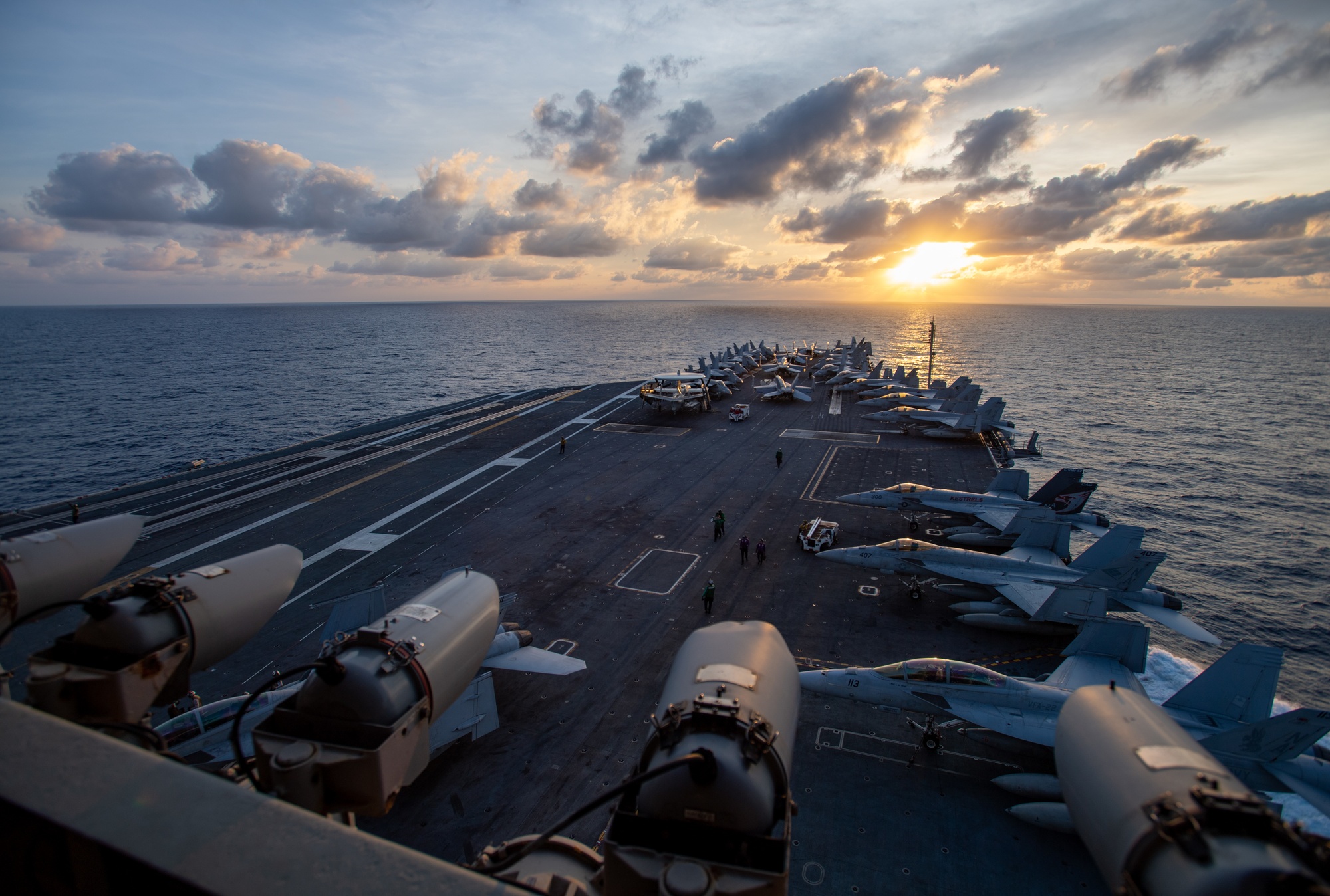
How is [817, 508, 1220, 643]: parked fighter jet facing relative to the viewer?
to the viewer's left

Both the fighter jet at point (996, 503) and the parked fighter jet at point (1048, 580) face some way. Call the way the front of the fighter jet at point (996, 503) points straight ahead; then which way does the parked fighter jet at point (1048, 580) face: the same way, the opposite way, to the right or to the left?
the same way

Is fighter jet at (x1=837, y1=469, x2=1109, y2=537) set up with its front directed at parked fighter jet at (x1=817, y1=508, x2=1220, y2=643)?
no

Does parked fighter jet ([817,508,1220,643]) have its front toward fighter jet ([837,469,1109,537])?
no

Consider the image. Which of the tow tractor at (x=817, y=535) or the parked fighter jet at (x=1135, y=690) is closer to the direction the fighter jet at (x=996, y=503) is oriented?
the tow tractor

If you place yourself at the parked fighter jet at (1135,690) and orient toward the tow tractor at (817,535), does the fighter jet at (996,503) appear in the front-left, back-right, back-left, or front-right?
front-right

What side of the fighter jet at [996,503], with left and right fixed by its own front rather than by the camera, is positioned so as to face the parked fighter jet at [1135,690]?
left

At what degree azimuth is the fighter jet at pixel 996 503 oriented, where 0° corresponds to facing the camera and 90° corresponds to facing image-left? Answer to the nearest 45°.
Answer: approximately 90°

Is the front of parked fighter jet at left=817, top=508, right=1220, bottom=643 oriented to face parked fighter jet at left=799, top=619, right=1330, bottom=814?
no

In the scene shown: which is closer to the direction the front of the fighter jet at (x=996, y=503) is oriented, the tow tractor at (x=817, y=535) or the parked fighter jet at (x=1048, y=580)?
the tow tractor

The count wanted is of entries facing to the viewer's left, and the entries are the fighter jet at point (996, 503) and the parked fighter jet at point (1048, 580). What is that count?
2

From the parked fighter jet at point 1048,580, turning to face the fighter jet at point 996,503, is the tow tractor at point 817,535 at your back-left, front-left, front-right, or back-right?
front-left
